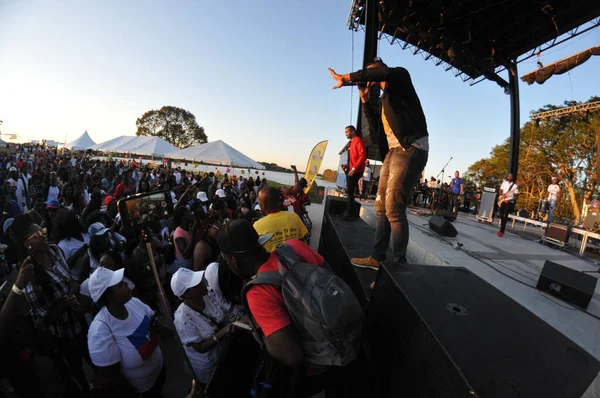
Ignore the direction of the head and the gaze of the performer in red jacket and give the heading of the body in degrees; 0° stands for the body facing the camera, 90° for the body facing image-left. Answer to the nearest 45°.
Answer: approximately 90°

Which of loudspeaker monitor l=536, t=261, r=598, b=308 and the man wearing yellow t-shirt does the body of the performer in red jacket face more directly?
the man wearing yellow t-shirt

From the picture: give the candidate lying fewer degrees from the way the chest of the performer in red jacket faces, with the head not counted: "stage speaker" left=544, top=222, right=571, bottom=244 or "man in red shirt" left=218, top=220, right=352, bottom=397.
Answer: the man in red shirt

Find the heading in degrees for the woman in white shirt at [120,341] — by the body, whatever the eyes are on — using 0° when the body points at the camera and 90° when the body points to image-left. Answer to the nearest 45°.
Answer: approximately 315°

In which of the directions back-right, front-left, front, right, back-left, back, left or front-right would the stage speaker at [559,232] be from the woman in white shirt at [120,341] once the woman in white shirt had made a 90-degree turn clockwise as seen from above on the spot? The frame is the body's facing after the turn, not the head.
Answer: back-left

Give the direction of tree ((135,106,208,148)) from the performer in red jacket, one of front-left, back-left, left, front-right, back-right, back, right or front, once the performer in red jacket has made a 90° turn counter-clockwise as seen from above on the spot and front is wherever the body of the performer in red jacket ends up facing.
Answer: back-right
